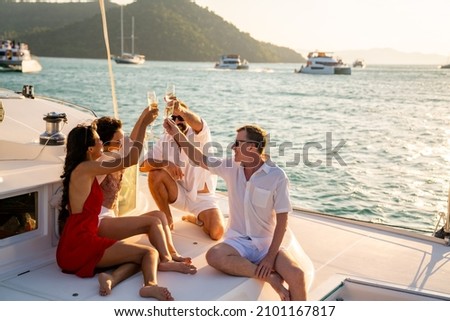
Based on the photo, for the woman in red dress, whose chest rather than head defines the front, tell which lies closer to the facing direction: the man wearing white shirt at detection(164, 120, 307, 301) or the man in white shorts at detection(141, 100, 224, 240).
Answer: the man wearing white shirt

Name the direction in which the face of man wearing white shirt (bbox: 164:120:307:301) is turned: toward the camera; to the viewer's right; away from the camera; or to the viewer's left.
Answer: to the viewer's left

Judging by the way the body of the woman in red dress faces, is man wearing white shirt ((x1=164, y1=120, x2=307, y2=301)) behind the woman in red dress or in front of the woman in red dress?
in front

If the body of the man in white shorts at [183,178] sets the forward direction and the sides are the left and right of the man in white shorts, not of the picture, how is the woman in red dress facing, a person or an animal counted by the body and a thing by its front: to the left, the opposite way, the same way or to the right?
to the left

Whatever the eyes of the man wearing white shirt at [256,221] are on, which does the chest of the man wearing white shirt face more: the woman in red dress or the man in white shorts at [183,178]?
the woman in red dress

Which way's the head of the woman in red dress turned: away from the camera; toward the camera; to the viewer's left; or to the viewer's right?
to the viewer's right

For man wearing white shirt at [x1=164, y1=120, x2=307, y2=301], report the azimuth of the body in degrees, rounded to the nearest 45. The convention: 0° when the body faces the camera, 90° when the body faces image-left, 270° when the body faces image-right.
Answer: approximately 45°

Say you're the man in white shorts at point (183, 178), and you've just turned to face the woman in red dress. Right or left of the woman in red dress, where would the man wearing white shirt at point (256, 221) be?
left

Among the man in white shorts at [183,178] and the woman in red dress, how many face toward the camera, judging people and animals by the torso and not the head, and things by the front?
1

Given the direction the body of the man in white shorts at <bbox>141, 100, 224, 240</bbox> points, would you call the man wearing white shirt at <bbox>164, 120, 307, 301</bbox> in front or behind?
in front

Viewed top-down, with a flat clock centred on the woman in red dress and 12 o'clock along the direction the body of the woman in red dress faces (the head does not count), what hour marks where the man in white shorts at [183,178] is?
The man in white shorts is roughly at 10 o'clock from the woman in red dress.

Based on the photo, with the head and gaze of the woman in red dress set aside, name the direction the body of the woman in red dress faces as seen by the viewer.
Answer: to the viewer's right

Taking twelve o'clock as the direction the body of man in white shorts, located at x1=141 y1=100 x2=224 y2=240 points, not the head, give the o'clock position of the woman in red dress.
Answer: The woman in red dress is roughly at 1 o'clock from the man in white shorts.

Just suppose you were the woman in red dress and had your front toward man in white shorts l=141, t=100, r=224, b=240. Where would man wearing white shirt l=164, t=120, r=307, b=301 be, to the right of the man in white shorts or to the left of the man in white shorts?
right

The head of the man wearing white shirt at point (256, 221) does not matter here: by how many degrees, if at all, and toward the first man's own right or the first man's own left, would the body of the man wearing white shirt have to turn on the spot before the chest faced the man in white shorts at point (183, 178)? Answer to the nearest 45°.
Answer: approximately 90° to the first man's own right

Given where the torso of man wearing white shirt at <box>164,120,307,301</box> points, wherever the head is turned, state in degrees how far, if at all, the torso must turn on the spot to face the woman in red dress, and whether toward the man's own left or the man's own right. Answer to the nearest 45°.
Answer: approximately 45° to the man's own right
